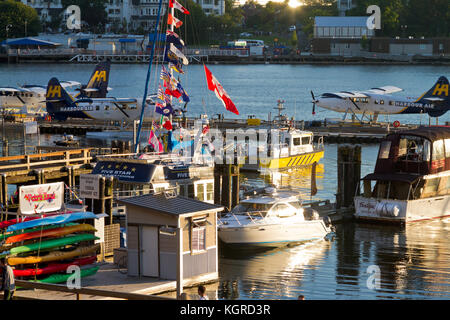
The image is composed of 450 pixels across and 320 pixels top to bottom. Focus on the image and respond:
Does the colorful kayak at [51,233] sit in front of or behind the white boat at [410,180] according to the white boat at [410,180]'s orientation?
behind

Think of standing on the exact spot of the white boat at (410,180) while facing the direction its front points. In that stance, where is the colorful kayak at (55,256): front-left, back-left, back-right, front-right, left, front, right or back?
back

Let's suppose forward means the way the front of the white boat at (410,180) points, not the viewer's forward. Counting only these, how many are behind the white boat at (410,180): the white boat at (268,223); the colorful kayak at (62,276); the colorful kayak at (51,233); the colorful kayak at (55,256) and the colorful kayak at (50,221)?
5

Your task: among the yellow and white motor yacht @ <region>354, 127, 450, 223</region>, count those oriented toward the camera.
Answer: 0

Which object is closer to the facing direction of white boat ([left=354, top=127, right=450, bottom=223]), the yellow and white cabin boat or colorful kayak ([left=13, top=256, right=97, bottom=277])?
the yellow and white cabin boat

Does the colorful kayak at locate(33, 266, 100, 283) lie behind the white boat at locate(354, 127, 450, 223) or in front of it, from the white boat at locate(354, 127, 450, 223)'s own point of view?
behind
